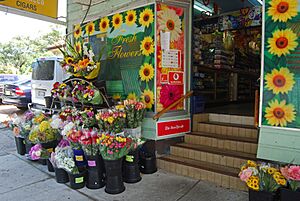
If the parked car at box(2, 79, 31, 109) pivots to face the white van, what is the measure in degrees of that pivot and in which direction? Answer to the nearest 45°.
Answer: approximately 135° to its right

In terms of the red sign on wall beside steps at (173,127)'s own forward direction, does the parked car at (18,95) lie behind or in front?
behind

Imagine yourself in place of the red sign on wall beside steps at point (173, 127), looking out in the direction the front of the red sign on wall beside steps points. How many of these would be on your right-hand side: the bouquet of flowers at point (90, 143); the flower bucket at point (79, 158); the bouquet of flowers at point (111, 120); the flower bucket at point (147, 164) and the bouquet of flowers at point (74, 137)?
5

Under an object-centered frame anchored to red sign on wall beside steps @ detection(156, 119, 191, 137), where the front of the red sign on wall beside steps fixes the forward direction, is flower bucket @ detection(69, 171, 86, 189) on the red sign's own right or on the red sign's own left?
on the red sign's own right

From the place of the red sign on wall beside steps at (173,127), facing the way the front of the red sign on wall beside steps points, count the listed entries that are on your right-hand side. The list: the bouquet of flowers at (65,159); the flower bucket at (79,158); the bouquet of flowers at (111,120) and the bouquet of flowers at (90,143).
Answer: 4

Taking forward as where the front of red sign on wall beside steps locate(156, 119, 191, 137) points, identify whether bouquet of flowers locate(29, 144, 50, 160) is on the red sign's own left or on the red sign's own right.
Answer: on the red sign's own right

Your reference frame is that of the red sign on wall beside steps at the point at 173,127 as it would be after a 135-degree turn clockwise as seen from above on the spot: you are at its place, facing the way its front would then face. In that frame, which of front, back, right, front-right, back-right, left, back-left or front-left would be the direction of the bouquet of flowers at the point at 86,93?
front

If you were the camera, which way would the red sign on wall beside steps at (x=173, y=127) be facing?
facing the viewer and to the right of the viewer

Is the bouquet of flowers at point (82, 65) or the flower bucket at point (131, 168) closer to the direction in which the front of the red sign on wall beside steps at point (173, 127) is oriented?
the flower bucket

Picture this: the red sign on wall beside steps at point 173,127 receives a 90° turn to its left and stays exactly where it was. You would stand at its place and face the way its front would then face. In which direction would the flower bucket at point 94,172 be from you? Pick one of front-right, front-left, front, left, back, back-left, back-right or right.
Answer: back
